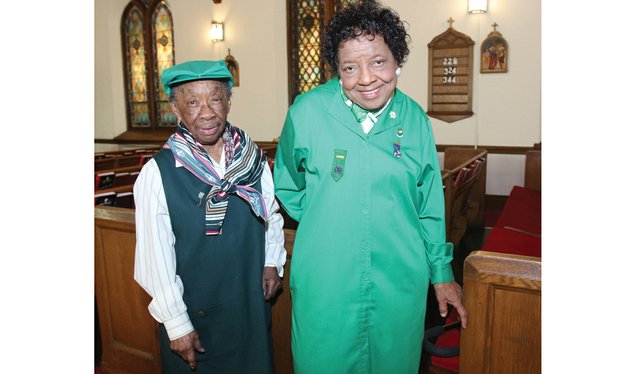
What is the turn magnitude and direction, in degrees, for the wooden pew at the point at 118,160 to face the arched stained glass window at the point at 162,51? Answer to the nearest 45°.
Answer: approximately 45° to its right

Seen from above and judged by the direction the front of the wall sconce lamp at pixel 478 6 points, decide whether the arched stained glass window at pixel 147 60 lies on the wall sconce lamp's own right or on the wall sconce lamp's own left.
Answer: on the wall sconce lamp's own right

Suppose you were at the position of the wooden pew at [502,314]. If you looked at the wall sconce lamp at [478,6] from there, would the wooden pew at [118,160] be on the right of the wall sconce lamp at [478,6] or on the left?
left

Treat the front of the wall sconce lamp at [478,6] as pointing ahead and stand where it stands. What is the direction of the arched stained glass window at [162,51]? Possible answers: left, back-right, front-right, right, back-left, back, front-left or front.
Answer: right

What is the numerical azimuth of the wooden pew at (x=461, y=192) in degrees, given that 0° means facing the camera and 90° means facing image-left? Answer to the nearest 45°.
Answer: approximately 135°

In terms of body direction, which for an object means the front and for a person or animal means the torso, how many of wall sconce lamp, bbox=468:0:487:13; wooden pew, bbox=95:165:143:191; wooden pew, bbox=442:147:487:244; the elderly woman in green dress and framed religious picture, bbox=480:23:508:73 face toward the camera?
3

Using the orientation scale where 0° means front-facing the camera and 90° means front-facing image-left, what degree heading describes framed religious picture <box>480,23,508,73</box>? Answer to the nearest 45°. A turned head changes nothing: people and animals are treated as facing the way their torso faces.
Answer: approximately 0°

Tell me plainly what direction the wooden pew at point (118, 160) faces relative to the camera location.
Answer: facing away from the viewer and to the left of the viewer

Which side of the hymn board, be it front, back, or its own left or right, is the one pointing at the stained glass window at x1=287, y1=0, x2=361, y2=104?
right

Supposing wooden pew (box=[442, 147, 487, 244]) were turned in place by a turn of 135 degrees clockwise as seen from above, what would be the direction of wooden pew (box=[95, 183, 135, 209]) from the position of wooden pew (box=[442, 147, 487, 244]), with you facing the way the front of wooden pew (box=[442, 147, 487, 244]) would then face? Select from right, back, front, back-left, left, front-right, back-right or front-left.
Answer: back-right

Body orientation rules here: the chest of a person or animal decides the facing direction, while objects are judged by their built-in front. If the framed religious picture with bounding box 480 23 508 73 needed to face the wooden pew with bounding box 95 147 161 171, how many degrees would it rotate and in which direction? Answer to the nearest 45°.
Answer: approximately 45° to its right

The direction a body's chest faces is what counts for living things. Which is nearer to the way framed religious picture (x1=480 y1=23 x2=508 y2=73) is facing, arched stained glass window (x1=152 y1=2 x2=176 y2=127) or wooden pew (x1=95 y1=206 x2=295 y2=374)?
the wooden pew
